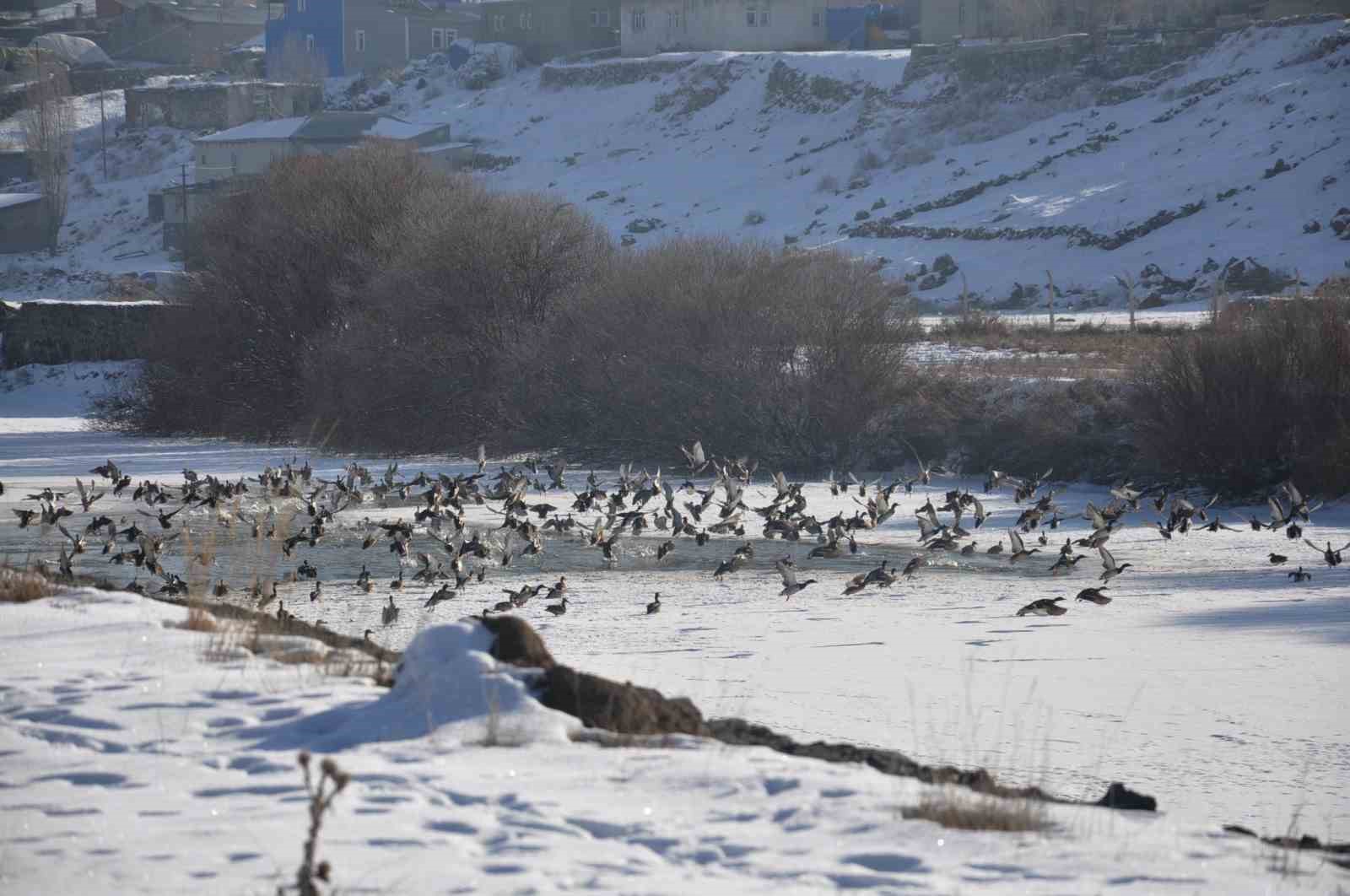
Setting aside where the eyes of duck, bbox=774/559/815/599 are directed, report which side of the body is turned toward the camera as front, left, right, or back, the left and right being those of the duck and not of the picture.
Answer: right

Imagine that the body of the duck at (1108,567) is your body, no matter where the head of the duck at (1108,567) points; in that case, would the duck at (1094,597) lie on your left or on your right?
on your right

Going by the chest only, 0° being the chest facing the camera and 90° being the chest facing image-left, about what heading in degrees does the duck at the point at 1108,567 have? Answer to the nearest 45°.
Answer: approximately 270°

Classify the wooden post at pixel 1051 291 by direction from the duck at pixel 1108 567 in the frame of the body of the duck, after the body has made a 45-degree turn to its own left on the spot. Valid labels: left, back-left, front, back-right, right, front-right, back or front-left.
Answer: front-left

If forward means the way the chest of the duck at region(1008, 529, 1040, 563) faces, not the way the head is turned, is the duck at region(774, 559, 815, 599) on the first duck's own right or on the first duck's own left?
on the first duck's own right

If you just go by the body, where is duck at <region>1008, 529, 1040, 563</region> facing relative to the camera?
to the viewer's right

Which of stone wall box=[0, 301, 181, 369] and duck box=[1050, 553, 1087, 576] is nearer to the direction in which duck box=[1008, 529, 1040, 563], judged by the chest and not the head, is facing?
the duck

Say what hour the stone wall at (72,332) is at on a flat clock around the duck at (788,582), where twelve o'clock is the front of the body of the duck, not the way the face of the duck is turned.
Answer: The stone wall is roughly at 8 o'clock from the duck.
